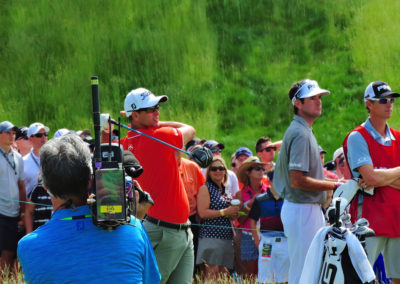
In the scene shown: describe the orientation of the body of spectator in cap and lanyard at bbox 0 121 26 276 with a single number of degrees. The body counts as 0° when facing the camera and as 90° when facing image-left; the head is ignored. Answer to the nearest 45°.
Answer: approximately 315°

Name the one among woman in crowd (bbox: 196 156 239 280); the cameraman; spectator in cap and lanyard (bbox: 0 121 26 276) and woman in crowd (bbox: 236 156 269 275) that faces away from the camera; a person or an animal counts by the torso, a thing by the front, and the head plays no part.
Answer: the cameraman

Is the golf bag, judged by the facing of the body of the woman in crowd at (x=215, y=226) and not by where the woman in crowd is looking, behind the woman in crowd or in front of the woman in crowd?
in front

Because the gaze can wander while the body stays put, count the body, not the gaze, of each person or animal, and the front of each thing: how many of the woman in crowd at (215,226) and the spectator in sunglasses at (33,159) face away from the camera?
0

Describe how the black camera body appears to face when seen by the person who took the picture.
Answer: facing away from the viewer

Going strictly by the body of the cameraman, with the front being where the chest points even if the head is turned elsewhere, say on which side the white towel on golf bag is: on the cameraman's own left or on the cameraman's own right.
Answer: on the cameraman's own right

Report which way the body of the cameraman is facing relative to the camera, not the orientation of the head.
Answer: away from the camera

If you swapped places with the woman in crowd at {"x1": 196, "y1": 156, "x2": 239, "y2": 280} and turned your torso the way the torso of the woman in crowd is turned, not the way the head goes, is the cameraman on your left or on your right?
on your right

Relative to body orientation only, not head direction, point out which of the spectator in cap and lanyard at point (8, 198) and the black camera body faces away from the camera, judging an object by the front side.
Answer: the black camera body

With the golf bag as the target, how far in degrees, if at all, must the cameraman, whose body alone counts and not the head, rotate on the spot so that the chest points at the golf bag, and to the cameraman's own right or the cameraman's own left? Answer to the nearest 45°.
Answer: approximately 45° to the cameraman's own right

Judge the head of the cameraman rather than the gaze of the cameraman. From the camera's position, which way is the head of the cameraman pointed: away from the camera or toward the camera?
away from the camera

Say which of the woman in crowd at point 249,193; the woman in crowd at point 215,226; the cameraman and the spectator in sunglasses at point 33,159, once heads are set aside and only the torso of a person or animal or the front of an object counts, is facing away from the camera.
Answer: the cameraman
